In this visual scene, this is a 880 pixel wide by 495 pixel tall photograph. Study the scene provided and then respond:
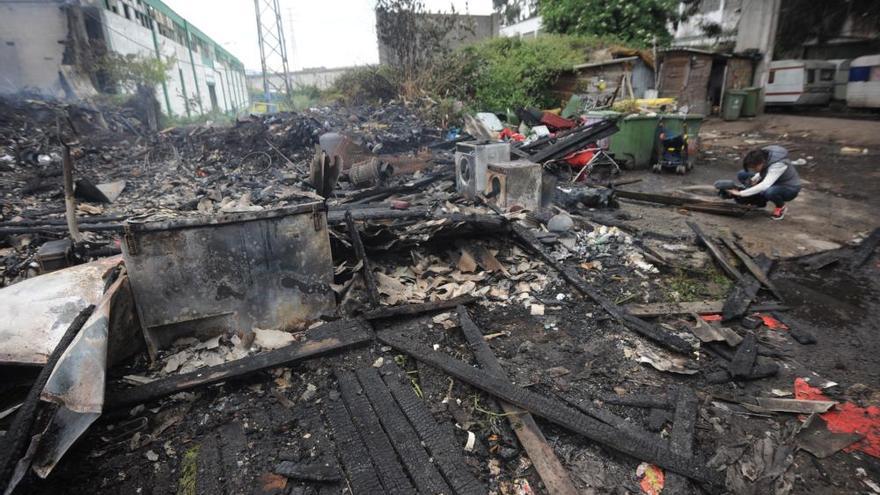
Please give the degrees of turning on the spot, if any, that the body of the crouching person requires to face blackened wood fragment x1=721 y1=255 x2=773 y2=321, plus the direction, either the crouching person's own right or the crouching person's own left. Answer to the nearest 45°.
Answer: approximately 90° to the crouching person's own left

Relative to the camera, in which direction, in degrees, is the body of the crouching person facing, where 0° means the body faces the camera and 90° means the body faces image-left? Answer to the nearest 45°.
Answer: approximately 90°

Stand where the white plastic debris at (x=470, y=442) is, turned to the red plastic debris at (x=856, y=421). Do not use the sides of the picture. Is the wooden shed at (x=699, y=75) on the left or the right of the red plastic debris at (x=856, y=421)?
left

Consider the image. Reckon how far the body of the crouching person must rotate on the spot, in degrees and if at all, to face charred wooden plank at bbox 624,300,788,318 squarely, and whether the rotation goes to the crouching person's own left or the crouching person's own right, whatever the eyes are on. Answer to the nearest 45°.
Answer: approximately 90° to the crouching person's own left

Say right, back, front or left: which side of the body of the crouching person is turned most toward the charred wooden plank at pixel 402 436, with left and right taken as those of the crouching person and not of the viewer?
left

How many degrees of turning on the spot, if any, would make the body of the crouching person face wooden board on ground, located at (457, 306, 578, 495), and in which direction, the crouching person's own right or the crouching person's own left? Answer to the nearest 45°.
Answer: approximately 90° to the crouching person's own left

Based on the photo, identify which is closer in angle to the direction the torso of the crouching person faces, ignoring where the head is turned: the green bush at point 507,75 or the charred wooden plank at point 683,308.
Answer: the green bush

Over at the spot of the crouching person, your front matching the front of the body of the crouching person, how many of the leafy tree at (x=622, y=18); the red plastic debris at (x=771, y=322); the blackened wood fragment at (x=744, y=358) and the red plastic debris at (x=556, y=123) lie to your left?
2

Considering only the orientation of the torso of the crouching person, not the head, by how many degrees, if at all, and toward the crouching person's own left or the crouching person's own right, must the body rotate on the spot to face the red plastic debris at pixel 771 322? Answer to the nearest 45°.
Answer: approximately 90° to the crouching person's own left

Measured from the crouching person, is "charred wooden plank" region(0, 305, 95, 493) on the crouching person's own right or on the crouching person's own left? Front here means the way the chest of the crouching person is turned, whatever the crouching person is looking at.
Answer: on the crouching person's own left

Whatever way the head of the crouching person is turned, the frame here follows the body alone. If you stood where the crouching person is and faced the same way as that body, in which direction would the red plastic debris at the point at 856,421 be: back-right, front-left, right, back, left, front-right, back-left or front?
left

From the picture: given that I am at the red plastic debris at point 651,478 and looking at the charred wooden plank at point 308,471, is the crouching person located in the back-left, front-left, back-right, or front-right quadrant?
back-right

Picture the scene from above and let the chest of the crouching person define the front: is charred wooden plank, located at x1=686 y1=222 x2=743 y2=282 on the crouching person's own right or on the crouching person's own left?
on the crouching person's own left

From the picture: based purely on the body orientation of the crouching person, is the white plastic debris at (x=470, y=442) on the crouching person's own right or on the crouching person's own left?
on the crouching person's own left

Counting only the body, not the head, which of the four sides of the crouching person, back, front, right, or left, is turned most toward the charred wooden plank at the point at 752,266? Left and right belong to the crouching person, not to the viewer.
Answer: left

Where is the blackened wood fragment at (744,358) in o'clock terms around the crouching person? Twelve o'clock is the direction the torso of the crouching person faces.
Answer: The blackened wood fragment is roughly at 9 o'clock from the crouching person.
